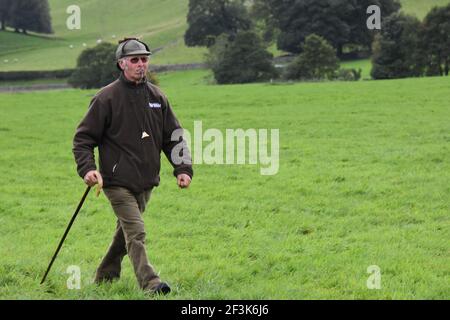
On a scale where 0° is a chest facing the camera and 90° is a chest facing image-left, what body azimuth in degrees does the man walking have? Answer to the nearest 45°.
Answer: approximately 315°
